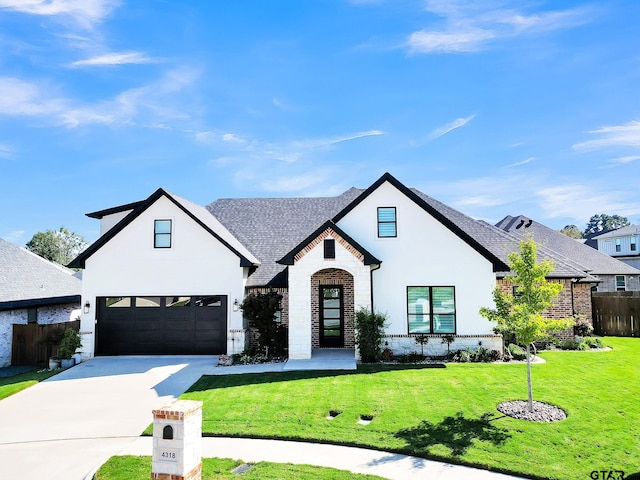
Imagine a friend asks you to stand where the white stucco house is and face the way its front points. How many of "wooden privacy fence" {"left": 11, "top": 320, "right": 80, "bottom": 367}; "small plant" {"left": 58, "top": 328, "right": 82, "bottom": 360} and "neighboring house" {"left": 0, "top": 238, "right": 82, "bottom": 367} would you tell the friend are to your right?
3

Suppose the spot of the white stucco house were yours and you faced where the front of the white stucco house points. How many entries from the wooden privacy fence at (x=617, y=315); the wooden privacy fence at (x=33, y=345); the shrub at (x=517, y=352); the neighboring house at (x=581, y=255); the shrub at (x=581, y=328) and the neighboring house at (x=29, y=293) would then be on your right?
2

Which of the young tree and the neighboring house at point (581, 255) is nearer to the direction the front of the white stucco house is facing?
the young tree

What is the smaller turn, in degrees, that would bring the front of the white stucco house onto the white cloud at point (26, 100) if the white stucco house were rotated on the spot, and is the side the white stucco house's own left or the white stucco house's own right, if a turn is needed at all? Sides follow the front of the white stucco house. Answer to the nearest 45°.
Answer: approximately 90° to the white stucco house's own right

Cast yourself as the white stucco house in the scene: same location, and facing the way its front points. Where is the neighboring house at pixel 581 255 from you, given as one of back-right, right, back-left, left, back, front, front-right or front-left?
back-left

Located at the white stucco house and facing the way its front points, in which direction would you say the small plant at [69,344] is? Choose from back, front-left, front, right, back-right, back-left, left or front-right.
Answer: right

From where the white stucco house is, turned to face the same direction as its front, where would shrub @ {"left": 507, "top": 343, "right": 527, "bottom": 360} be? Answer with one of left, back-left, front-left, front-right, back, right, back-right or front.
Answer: left

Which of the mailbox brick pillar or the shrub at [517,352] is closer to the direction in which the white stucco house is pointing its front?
the mailbox brick pillar

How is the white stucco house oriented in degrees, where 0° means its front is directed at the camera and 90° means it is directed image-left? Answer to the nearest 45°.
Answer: approximately 0°

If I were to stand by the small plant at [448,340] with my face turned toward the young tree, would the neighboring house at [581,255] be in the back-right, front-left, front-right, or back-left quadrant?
back-left

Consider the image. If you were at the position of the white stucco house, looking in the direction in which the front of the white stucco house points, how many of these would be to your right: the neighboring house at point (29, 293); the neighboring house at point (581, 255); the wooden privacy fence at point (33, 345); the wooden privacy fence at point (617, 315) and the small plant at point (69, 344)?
3

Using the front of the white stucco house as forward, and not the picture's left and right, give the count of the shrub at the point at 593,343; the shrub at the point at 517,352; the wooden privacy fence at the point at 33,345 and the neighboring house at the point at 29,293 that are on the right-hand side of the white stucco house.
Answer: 2

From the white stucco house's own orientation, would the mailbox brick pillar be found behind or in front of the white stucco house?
in front
